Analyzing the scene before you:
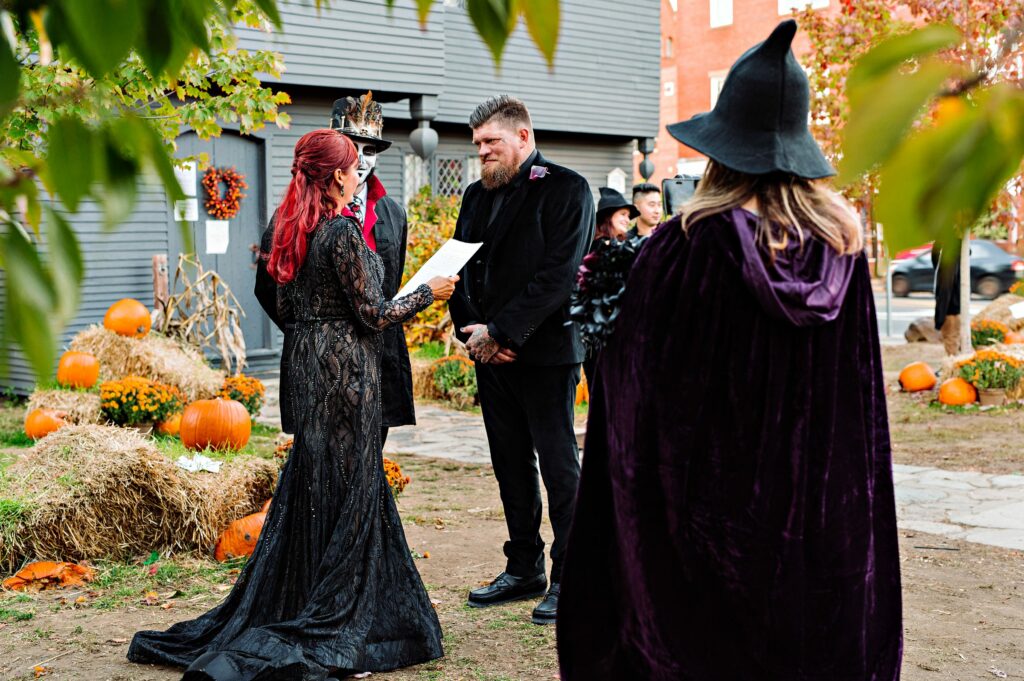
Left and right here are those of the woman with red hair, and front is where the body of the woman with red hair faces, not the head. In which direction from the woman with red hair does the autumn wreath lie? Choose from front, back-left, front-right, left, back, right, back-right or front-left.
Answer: front-left

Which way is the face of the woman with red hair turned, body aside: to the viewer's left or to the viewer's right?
to the viewer's right

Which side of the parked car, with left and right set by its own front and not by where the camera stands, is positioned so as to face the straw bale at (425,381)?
left

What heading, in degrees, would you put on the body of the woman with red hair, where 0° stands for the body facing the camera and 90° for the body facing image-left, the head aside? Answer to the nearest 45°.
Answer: approximately 225°

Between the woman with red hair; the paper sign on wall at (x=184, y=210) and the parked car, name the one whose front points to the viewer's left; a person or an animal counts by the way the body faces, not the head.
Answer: the parked car

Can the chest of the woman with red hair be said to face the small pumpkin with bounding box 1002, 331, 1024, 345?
yes

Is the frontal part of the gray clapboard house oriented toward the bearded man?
yes

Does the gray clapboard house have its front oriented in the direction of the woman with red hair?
yes

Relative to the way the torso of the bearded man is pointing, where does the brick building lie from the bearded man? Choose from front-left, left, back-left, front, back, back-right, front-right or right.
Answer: back-right

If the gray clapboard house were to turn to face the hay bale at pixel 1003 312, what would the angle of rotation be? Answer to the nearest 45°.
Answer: approximately 90° to its left

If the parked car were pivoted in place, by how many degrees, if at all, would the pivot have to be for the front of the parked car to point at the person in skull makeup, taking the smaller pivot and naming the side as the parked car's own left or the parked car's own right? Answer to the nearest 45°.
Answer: approximately 90° to the parked car's own left

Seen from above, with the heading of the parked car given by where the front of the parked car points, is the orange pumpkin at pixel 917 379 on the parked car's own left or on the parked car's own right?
on the parked car's own left

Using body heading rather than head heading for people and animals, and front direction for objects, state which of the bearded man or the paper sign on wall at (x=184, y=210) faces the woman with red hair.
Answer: the bearded man

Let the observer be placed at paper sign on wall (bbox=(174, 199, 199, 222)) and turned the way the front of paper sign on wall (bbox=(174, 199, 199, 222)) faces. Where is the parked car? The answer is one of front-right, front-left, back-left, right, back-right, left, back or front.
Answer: back-left
